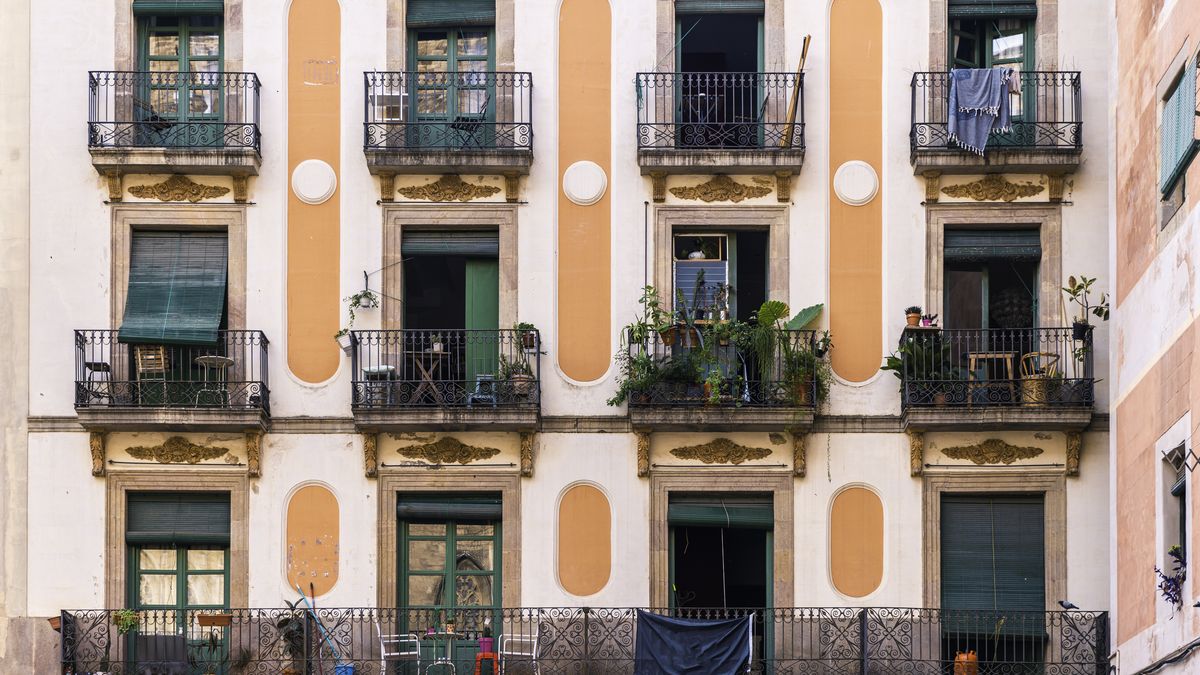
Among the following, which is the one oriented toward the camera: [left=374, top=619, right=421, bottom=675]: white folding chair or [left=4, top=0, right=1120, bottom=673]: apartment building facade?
the apartment building facade

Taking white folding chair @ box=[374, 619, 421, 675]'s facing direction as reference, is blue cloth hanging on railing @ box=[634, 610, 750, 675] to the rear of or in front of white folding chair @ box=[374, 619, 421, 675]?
in front

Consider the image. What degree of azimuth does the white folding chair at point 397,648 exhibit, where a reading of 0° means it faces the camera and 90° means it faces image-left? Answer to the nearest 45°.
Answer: approximately 270°

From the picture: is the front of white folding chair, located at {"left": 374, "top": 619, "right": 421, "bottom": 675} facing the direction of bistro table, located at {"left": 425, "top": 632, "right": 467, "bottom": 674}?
yes

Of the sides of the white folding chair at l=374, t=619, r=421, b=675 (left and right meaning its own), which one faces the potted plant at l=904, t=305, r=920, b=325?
front

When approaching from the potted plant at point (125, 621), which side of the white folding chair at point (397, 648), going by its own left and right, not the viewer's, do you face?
back

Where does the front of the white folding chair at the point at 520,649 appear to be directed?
to the viewer's left

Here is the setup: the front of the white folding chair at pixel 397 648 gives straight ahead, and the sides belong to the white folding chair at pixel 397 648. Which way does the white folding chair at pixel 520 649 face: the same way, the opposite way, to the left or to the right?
the opposite way

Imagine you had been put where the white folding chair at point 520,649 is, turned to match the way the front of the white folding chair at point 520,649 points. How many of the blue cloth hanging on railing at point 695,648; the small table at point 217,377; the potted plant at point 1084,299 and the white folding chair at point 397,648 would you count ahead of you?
2

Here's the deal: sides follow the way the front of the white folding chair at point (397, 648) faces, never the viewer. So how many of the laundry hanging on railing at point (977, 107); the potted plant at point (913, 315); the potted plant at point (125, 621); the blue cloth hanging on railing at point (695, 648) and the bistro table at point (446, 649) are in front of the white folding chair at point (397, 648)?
4

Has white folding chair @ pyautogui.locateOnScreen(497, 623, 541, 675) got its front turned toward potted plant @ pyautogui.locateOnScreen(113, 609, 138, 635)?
yes

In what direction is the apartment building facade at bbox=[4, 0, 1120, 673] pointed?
toward the camera
